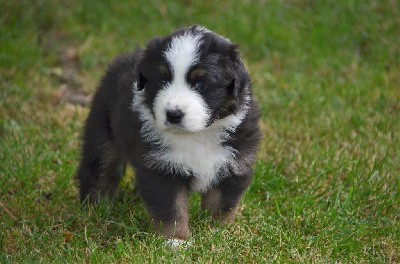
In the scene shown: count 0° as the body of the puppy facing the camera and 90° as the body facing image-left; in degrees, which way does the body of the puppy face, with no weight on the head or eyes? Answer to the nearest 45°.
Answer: approximately 315°
